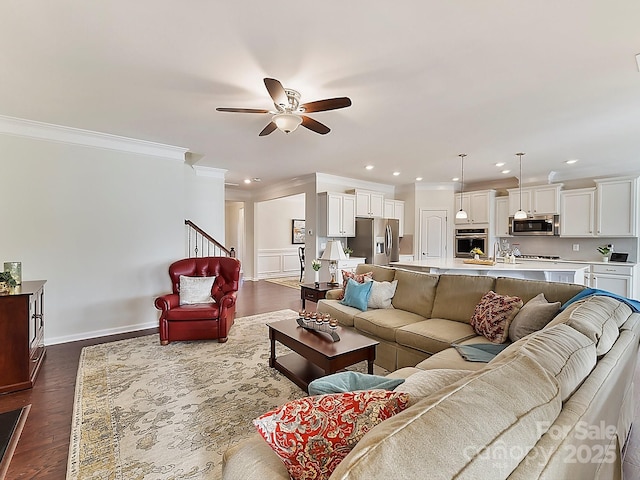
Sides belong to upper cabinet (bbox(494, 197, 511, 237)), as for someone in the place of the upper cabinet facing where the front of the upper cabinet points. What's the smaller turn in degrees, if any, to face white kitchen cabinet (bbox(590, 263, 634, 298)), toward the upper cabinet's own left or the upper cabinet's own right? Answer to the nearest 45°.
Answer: approximately 45° to the upper cabinet's own left

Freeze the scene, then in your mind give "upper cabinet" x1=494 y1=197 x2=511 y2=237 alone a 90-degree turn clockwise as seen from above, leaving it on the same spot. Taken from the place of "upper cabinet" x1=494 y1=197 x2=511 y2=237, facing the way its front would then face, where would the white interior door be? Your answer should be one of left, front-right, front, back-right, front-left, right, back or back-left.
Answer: front

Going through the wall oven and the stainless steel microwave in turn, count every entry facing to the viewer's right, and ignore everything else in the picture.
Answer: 0

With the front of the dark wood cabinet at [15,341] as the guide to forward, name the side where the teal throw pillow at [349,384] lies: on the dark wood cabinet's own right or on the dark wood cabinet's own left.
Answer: on the dark wood cabinet's own right

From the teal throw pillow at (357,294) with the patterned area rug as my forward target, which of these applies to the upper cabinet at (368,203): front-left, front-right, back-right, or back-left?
back-right

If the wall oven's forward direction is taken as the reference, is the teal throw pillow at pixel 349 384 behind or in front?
in front

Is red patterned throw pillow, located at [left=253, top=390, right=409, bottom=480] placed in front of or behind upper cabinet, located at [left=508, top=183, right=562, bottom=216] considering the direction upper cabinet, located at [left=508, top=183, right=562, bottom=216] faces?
in front

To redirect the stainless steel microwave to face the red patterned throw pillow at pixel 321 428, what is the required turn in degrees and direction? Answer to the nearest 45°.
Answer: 0° — it already faces it

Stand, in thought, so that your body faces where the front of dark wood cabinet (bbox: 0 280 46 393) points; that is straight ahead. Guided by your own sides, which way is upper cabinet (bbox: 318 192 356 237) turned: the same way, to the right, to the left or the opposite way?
to the right

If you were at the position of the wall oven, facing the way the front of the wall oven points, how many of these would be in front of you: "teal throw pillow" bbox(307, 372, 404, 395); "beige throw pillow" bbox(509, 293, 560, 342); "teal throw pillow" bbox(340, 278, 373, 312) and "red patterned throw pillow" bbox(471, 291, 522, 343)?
4

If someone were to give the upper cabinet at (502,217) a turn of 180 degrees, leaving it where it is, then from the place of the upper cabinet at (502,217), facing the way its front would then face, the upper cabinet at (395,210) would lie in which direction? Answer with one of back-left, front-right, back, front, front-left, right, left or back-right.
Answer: left

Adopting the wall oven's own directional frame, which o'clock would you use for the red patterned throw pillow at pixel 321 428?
The red patterned throw pillow is roughly at 12 o'clock from the wall oven.
